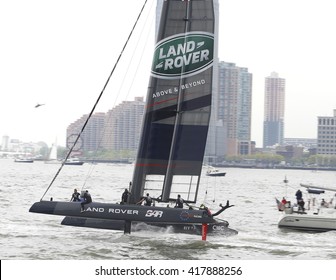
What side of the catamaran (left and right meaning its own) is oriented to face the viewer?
left
